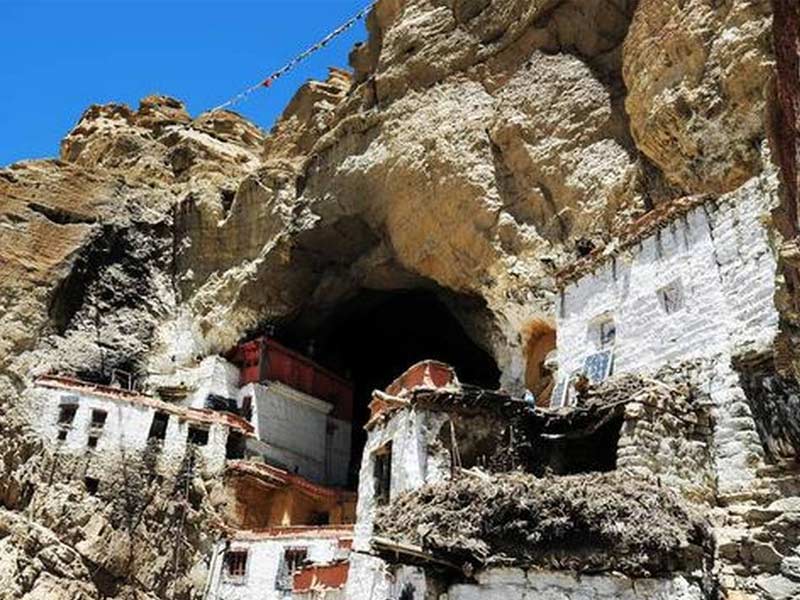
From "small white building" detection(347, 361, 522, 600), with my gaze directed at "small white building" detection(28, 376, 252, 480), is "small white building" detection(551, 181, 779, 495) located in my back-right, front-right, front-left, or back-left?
back-right

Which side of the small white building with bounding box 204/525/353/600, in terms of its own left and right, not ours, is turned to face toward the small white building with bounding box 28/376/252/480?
right

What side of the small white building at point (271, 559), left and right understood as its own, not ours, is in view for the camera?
front
